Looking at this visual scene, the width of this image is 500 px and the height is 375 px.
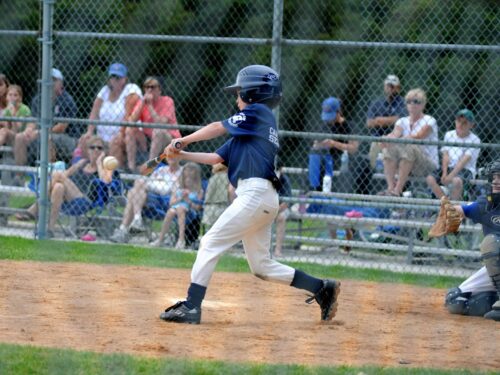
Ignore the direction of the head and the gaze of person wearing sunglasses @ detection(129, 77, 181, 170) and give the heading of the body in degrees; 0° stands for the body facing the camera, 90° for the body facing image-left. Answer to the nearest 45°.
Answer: approximately 45°

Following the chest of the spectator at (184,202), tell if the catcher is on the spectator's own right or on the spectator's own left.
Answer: on the spectator's own left

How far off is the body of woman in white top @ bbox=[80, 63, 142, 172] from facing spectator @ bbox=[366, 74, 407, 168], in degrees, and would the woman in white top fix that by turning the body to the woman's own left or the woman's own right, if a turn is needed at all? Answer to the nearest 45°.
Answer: approximately 90° to the woman's own left

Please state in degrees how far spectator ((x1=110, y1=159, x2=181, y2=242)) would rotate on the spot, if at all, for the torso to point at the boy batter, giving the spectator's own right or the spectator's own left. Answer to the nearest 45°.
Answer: approximately 45° to the spectator's own left

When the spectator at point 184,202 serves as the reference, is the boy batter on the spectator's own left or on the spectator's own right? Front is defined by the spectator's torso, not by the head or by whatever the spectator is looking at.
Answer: on the spectator's own left

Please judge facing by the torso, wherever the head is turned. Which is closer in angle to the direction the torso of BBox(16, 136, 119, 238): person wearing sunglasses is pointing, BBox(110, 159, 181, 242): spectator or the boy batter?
the boy batter

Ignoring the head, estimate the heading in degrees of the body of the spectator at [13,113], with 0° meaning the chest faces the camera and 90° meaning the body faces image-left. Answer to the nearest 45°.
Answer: approximately 45°

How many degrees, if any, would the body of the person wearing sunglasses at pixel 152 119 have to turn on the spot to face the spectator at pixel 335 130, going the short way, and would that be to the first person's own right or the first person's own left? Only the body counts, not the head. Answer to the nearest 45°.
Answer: approximately 135° to the first person's own left

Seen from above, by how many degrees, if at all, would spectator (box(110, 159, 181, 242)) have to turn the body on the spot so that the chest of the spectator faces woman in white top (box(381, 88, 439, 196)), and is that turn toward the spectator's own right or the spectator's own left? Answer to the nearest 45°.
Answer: approximately 135° to the spectator's own left

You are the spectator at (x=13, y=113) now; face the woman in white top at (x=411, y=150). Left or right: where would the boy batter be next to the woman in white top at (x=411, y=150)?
right

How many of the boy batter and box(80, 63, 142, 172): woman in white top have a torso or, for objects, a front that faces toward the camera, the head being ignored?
1

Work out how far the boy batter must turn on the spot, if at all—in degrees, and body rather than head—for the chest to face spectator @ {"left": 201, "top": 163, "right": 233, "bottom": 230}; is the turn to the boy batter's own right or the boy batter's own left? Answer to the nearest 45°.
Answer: approximately 90° to the boy batter's own right

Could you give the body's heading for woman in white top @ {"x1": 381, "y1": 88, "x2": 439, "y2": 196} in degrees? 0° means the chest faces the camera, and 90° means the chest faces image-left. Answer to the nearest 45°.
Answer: approximately 45°
